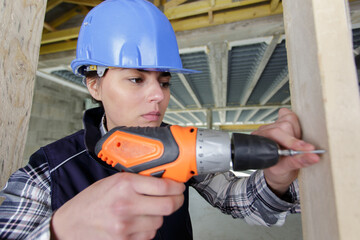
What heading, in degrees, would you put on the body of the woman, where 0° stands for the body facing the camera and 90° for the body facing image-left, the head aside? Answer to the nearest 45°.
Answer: approximately 315°

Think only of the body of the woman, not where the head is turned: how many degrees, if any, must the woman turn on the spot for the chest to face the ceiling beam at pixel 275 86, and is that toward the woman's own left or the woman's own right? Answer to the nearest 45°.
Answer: approximately 90° to the woman's own left

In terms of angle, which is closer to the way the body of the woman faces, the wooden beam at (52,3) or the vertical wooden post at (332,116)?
the vertical wooden post

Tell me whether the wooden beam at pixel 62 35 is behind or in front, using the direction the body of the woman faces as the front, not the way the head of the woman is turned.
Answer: behind

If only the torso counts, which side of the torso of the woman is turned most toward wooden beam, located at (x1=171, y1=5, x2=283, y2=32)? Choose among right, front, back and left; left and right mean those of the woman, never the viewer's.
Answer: left

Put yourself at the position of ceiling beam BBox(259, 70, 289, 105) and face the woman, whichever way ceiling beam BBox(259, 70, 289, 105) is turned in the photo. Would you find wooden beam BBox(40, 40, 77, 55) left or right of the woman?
right

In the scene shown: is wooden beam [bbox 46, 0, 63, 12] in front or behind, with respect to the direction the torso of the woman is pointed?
behind

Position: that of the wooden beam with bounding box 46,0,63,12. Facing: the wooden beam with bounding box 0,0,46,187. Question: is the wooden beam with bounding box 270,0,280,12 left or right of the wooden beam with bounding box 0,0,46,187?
left
